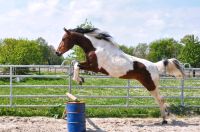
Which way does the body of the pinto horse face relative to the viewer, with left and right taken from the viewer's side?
facing to the left of the viewer
